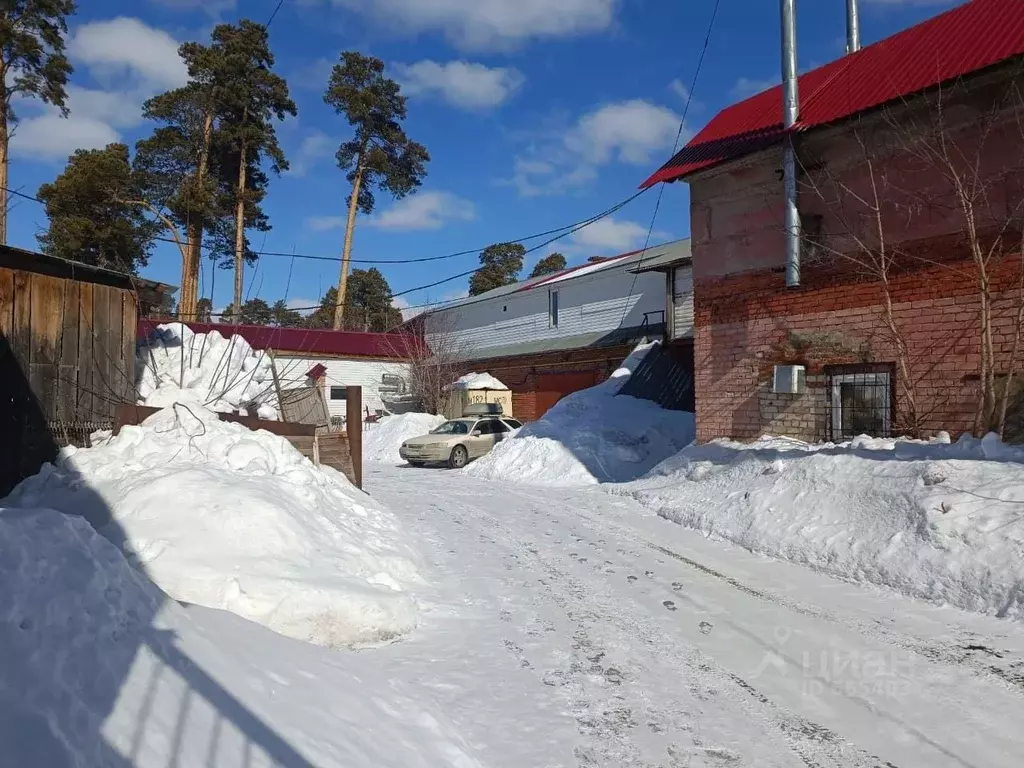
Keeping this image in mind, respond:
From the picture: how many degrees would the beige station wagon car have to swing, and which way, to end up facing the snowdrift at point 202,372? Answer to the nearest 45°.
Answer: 0° — it already faces it

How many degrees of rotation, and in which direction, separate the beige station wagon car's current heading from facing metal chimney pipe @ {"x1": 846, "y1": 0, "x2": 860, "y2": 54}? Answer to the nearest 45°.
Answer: approximately 90° to its left

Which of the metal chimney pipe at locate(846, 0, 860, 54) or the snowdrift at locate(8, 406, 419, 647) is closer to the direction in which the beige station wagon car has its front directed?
the snowdrift

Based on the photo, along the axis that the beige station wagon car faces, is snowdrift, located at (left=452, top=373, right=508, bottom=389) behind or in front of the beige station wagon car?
behind

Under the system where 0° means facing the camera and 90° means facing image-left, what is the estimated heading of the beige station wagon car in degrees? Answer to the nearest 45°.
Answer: approximately 45°

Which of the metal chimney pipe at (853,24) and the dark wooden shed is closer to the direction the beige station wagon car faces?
the dark wooden shed

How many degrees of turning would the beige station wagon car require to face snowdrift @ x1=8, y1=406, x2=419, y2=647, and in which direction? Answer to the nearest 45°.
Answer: approximately 45° to its left

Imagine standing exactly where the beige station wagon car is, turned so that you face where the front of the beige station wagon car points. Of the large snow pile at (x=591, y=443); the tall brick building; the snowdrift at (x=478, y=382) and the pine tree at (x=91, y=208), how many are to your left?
2

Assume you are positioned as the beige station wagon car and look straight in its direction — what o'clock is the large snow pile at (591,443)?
The large snow pile is roughly at 9 o'clock from the beige station wagon car.

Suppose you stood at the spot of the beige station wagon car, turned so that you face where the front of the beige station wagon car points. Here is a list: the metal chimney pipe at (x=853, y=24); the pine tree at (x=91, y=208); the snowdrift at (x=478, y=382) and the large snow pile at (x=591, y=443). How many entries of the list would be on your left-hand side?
2

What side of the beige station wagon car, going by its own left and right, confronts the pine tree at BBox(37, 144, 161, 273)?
right

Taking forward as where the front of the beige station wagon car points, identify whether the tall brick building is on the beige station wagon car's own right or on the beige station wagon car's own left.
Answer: on the beige station wagon car's own left

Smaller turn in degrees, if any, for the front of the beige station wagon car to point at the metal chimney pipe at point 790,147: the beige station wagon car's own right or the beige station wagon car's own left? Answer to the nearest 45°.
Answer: approximately 90° to the beige station wagon car's own left

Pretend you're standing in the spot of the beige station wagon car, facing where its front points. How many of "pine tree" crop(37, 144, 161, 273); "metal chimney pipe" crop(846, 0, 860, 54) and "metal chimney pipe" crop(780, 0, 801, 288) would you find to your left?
2
